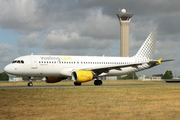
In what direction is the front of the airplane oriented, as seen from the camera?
facing the viewer and to the left of the viewer
